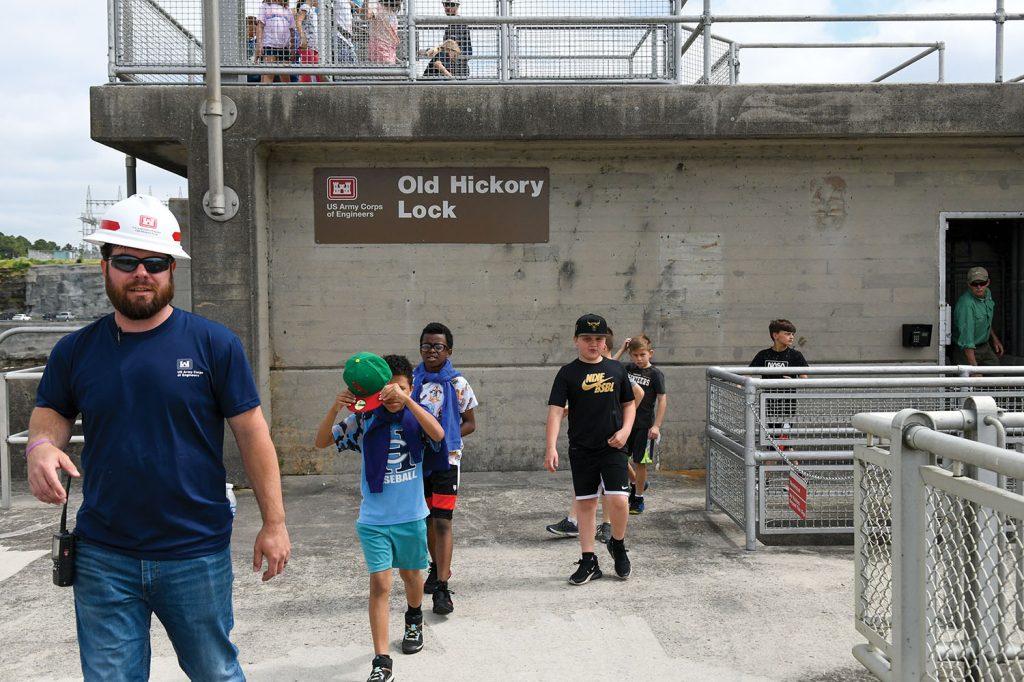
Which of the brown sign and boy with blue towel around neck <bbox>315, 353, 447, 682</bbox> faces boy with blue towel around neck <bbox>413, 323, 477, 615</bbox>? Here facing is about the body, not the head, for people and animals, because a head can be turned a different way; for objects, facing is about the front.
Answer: the brown sign

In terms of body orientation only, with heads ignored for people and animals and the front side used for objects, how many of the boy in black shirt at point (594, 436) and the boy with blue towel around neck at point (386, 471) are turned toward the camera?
2

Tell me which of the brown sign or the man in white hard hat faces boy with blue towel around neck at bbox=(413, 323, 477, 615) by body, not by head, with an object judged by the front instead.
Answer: the brown sign

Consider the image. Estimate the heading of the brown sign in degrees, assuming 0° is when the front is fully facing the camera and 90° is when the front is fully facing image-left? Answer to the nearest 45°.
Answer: approximately 0°

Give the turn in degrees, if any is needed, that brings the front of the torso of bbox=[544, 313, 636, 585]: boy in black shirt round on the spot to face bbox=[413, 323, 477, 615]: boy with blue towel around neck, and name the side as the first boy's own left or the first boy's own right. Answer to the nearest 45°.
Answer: approximately 45° to the first boy's own right

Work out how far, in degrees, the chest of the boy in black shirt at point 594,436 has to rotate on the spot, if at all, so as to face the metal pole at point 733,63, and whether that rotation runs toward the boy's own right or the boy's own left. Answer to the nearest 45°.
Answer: approximately 180°

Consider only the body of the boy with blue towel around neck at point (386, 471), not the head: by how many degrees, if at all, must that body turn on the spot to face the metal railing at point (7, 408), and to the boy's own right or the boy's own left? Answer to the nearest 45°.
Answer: approximately 135° to the boy's own right

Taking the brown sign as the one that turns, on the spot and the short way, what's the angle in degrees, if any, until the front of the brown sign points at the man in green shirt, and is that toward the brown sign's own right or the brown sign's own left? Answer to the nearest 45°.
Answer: approximately 90° to the brown sign's own left
